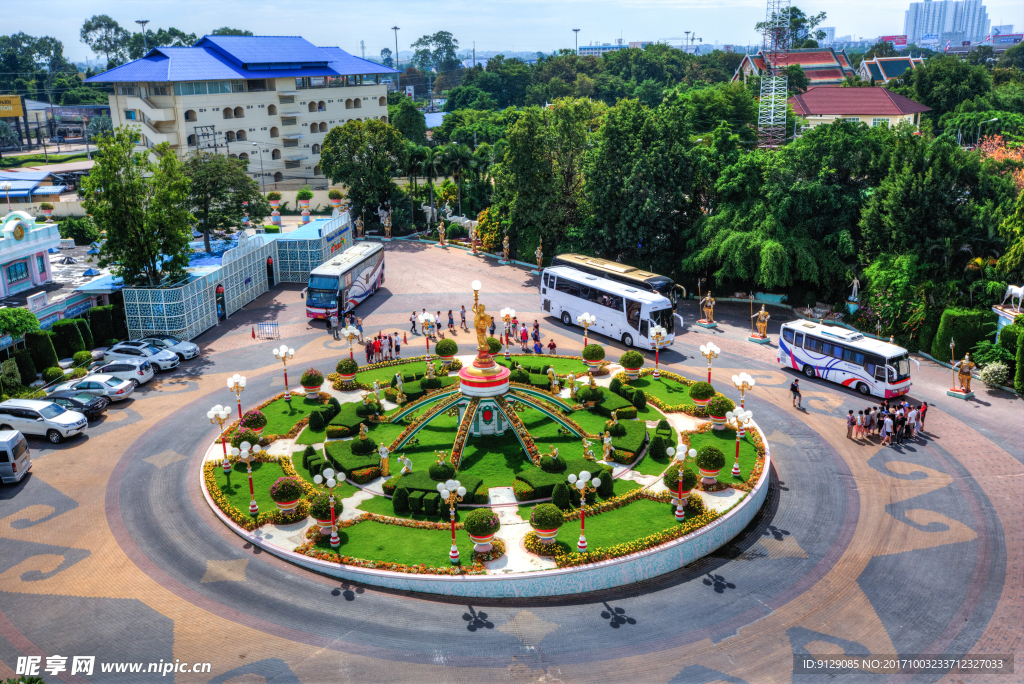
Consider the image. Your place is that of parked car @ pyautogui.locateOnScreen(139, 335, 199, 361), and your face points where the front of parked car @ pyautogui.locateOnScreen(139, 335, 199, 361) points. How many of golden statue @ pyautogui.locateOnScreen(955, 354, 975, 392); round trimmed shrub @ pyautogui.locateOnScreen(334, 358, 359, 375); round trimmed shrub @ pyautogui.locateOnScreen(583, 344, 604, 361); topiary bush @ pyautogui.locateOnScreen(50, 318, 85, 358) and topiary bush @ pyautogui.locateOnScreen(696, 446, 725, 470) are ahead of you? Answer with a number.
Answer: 4

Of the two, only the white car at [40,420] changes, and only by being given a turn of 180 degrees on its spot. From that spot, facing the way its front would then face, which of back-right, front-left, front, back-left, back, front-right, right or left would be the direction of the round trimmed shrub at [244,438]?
back

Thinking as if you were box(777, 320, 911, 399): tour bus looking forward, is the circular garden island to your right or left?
on your right

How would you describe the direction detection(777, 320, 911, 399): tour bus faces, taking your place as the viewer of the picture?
facing the viewer and to the right of the viewer

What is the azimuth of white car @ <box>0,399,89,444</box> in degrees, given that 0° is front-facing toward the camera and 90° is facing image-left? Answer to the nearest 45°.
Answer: approximately 315°

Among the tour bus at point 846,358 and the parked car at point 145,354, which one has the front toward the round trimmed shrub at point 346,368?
the parked car

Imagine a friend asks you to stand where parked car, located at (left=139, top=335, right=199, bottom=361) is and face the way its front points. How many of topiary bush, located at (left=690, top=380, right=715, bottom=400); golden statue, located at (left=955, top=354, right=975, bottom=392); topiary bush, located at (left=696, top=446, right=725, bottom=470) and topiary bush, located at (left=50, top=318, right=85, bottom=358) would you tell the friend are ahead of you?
3

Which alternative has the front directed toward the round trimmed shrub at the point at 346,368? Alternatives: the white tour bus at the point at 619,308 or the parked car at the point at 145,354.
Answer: the parked car

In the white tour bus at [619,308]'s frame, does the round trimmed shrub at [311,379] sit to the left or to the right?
on its right

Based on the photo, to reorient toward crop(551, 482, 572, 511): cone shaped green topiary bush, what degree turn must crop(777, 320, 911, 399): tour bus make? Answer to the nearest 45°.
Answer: approximately 90° to its right

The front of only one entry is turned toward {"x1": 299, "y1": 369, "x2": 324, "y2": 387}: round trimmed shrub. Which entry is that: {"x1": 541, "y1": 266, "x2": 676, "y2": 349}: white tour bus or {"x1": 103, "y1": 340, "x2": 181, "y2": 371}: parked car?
the parked car

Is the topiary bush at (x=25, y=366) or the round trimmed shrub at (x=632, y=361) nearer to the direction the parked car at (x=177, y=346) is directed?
the round trimmed shrub

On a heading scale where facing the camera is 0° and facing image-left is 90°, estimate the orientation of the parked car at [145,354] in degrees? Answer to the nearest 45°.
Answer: approximately 315°

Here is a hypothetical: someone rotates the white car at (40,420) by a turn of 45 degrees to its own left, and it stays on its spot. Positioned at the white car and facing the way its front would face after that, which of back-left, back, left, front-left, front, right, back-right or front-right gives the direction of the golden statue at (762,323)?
front

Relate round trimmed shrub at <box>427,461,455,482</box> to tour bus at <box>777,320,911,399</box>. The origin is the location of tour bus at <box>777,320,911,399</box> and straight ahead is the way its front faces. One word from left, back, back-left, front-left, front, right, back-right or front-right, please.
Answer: right

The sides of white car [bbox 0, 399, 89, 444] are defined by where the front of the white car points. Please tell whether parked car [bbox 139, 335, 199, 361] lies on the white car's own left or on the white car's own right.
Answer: on the white car's own left

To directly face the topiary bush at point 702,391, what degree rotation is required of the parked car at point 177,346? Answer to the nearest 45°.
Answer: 0° — it already faces it
